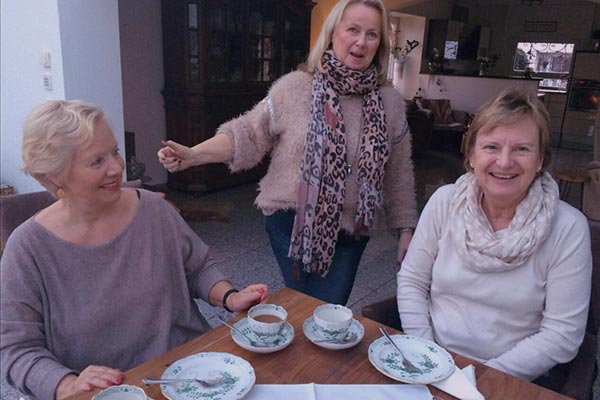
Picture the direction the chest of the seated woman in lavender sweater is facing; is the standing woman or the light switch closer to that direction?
the standing woman

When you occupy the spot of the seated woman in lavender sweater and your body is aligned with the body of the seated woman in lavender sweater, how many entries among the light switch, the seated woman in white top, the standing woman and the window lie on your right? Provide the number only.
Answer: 0

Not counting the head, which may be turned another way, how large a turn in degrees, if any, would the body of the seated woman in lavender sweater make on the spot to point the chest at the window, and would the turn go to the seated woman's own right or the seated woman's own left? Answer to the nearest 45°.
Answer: approximately 90° to the seated woman's own left

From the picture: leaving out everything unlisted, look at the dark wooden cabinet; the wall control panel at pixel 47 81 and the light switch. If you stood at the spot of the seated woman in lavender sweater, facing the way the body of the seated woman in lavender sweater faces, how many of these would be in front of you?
0

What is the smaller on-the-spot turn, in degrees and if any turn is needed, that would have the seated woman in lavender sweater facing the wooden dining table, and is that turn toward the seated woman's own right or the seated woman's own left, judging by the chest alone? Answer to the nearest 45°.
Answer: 0° — they already face it

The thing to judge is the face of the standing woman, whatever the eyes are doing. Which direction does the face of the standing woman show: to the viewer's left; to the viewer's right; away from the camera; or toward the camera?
toward the camera

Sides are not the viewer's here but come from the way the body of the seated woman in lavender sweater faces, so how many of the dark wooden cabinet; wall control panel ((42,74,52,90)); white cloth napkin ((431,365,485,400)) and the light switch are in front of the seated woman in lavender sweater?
1

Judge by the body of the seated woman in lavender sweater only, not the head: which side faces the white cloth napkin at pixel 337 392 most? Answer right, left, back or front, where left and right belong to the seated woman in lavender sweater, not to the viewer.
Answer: front

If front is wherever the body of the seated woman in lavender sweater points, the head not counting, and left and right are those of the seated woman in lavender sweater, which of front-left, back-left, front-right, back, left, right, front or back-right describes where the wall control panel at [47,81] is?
back-left

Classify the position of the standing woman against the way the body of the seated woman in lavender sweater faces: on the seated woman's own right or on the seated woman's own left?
on the seated woman's own left

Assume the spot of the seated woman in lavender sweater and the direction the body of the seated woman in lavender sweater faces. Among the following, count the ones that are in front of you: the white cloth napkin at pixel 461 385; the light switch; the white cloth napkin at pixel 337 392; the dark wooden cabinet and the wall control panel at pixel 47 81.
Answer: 2

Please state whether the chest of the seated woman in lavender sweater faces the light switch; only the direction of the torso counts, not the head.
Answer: no

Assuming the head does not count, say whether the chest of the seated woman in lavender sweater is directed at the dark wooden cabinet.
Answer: no

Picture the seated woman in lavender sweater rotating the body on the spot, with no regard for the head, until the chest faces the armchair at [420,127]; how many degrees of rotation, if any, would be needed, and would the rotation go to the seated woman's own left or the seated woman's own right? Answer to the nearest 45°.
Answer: approximately 90° to the seated woman's own left

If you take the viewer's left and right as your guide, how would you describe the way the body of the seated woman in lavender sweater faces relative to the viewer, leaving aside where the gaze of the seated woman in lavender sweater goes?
facing the viewer and to the right of the viewer

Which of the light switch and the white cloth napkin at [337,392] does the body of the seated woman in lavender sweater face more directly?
the white cloth napkin

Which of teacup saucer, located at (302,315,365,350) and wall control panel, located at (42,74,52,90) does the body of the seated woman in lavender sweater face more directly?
the teacup saucer

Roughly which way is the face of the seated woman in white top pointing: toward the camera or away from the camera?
toward the camera
